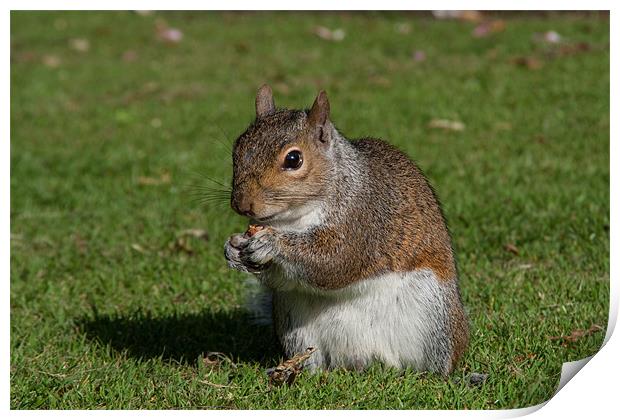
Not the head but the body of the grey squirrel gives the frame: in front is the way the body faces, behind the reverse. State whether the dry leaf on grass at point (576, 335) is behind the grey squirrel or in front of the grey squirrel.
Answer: behind

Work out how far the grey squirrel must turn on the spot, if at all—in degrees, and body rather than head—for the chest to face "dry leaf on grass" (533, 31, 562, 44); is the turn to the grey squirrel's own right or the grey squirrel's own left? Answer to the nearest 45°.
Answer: approximately 135° to the grey squirrel's own right

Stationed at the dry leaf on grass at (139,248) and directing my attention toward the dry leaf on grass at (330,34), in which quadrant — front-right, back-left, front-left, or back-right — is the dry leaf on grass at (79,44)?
front-left

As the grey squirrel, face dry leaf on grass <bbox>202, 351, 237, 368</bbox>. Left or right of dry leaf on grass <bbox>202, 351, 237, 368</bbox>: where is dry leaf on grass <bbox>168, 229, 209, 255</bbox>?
right

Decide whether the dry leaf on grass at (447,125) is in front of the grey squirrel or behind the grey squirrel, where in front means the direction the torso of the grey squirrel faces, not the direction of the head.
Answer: behind

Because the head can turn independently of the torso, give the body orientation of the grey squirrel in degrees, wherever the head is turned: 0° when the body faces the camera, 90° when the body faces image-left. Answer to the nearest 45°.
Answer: approximately 45°

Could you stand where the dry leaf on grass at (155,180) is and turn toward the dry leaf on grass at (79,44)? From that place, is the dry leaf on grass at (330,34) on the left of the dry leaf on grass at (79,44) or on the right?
right

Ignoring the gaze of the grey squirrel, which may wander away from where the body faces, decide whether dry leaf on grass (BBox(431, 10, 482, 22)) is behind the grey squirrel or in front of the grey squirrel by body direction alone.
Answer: behind

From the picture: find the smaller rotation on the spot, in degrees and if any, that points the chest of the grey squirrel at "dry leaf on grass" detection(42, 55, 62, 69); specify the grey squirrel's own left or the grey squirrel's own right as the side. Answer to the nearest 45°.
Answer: approximately 90° to the grey squirrel's own right

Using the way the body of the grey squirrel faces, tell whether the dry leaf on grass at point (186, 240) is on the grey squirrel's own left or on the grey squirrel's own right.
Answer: on the grey squirrel's own right

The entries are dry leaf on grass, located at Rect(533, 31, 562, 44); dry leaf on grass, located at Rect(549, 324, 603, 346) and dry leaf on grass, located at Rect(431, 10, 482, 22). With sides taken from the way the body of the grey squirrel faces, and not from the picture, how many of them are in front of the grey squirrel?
0

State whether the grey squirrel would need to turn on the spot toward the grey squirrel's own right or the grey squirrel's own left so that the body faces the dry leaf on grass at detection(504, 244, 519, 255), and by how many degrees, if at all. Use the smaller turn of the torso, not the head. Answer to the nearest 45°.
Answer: approximately 180°

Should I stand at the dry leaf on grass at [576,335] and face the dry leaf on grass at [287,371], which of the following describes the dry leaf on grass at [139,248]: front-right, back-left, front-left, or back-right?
front-right

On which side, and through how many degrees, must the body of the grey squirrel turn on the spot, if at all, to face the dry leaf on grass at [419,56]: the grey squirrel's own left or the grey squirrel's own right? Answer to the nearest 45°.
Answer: approximately 135° to the grey squirrel's own right

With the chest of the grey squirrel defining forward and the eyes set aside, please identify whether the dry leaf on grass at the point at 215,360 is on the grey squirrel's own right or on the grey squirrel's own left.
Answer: on the grey squirrel's own right

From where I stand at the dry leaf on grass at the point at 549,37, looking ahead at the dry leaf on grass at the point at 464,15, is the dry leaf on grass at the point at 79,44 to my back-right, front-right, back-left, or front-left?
front-left

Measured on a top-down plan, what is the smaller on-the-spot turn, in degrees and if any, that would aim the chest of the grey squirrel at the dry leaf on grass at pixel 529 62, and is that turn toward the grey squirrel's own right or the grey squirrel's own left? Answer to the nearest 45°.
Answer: approximately 135° to the grey squirrel's own right

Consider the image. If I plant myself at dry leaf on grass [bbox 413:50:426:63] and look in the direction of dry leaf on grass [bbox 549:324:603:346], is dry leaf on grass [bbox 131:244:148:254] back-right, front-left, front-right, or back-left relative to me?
front-right
